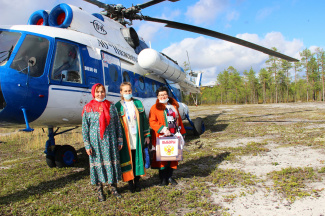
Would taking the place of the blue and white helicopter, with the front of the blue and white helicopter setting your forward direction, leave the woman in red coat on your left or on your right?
on your left

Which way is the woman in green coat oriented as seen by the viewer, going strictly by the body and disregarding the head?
toward the camera

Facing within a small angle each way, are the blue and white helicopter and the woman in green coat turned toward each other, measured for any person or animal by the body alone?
no

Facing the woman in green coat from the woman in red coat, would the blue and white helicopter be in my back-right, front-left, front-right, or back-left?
front-right

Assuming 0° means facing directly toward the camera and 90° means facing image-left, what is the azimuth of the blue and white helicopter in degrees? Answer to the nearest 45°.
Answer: approximately 45°

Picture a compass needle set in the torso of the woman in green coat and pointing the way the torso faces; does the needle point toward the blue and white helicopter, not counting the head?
no

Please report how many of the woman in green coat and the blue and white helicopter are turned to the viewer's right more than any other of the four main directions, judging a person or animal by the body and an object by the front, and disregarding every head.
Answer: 0

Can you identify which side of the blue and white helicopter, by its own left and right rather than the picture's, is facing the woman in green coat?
left
